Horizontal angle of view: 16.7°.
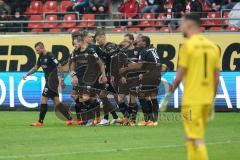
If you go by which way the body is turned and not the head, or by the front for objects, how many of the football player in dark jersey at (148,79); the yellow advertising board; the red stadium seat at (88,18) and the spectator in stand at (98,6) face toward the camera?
3

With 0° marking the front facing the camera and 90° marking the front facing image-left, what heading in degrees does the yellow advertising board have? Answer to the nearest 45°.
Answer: approximately 0°

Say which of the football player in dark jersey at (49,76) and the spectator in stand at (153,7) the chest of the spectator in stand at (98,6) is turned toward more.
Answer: the football player in dark jersey

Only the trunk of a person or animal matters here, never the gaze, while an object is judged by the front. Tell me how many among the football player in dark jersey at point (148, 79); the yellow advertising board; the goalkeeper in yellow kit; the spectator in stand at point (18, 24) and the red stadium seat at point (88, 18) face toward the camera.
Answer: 3

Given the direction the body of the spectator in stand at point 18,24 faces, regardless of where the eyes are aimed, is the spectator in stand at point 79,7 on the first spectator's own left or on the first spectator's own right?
on the first spectator's own left

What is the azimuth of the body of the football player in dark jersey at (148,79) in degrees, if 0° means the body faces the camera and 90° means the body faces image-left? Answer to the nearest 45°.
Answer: approximately 90°
